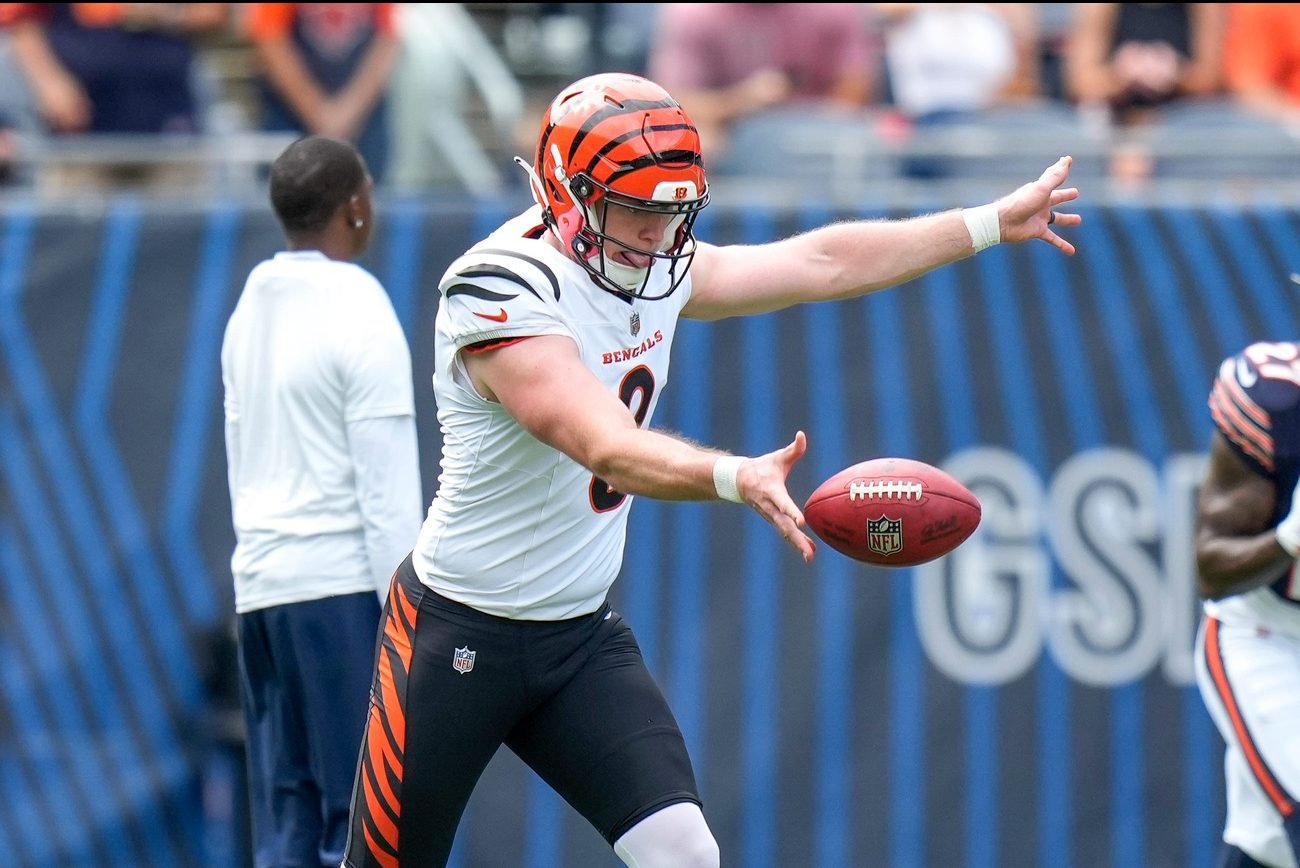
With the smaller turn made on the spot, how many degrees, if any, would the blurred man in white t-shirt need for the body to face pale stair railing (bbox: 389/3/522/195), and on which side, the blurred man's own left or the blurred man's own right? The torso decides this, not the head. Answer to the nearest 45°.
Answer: approximately 45° to the blurred man's own left

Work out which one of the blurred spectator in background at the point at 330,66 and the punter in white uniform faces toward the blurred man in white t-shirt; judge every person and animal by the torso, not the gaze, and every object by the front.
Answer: the blurred spectator in background

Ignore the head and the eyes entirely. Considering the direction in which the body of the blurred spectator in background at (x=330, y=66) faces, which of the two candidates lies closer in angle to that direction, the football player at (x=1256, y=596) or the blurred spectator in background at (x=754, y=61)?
the football player

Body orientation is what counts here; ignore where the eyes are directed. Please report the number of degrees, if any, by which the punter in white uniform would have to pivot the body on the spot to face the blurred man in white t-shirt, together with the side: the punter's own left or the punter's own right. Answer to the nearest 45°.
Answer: approximately 180°

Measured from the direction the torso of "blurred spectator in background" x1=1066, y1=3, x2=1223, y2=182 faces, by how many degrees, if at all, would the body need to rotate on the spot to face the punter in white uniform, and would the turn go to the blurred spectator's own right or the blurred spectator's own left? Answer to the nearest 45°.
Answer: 0° — they already face them

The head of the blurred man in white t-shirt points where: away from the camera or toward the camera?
away from the camera

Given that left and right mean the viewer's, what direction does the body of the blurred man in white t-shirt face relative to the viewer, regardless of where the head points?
facing away from the viewer and to the right of the viewer

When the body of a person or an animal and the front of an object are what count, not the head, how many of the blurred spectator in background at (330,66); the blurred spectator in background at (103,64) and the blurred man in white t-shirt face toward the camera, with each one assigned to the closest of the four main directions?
2
